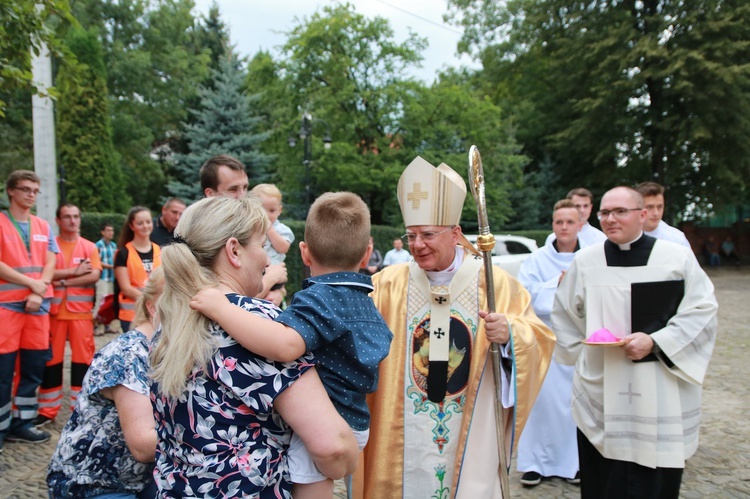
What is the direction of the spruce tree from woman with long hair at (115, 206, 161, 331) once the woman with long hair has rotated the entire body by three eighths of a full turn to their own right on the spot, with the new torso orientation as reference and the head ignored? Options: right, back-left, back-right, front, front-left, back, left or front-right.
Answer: right

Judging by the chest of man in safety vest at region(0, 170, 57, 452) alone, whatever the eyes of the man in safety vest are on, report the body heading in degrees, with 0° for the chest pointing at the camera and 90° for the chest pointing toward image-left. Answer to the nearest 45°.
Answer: approximately 315°

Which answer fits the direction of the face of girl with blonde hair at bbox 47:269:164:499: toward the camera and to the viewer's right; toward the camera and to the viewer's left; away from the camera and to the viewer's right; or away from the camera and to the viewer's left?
away from the camera and to the viewer's right

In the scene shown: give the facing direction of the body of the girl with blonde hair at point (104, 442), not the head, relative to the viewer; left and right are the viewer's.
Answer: facing away from the viewer and to the right of the viewer

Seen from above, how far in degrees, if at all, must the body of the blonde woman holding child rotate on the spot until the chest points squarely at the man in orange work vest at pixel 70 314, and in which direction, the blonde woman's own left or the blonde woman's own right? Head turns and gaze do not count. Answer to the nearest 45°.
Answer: approximately 45° to the blonde woman's own left

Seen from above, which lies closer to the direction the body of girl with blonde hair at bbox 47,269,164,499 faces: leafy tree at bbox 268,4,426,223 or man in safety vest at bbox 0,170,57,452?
the leafy tree

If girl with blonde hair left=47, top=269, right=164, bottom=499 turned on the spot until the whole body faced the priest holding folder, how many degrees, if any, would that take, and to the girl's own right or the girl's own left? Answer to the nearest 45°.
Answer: approximately 45° to the girl's own right

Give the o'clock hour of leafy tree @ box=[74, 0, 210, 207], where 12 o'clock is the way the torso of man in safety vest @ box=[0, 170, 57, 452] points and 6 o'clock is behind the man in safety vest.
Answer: The leafy tree is roughly at 8 o'clock from the man in safety vest.

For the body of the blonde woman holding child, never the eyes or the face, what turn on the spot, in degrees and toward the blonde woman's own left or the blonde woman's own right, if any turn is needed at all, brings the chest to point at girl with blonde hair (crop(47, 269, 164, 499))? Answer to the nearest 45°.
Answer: approximately 90° to the blonde woman's own left
